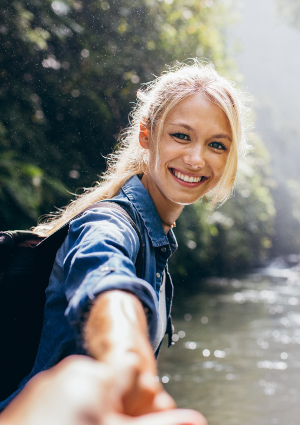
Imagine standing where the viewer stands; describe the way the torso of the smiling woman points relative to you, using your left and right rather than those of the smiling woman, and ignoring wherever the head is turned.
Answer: facing the viewer and to the right of the viewer
